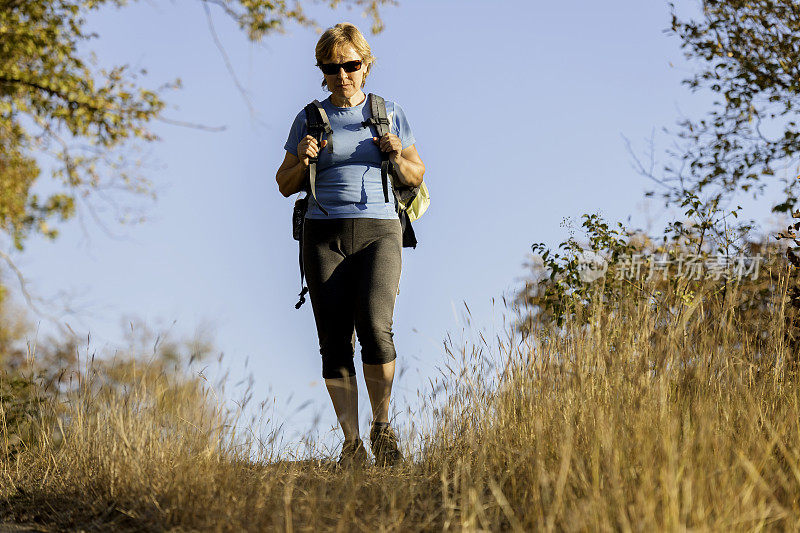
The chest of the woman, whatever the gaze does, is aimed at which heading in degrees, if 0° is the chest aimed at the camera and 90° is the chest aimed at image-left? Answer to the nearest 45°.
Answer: approximately 0°
